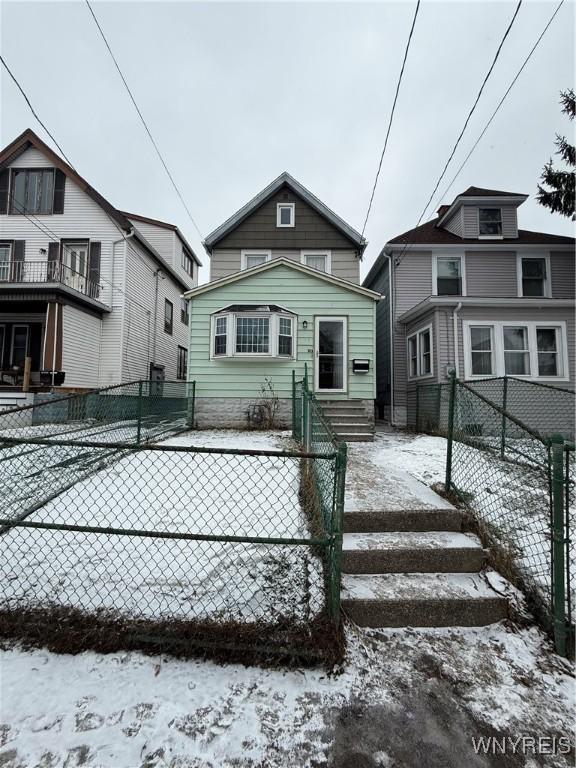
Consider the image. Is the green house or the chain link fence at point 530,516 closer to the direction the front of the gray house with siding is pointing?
the chain link fence

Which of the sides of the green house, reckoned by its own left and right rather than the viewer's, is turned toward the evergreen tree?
left

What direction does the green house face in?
toward the camera

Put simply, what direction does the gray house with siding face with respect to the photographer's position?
facing the viewer

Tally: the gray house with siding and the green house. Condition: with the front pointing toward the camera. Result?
2

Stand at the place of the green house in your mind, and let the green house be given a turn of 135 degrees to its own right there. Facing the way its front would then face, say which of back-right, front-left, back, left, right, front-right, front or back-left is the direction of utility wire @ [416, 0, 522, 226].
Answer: back

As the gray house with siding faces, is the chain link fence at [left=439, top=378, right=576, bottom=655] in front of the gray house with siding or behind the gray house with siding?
in front

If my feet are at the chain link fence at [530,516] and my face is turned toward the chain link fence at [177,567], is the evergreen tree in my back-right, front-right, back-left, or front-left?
back-right

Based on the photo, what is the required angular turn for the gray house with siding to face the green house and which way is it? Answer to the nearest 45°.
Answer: approximately 45° to its right

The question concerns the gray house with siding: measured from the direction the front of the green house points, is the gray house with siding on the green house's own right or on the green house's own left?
on the green house's own left

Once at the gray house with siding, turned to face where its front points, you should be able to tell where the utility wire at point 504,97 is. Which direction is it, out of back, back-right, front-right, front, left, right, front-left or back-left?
front

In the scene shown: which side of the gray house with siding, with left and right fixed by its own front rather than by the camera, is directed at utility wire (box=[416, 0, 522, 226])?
front
